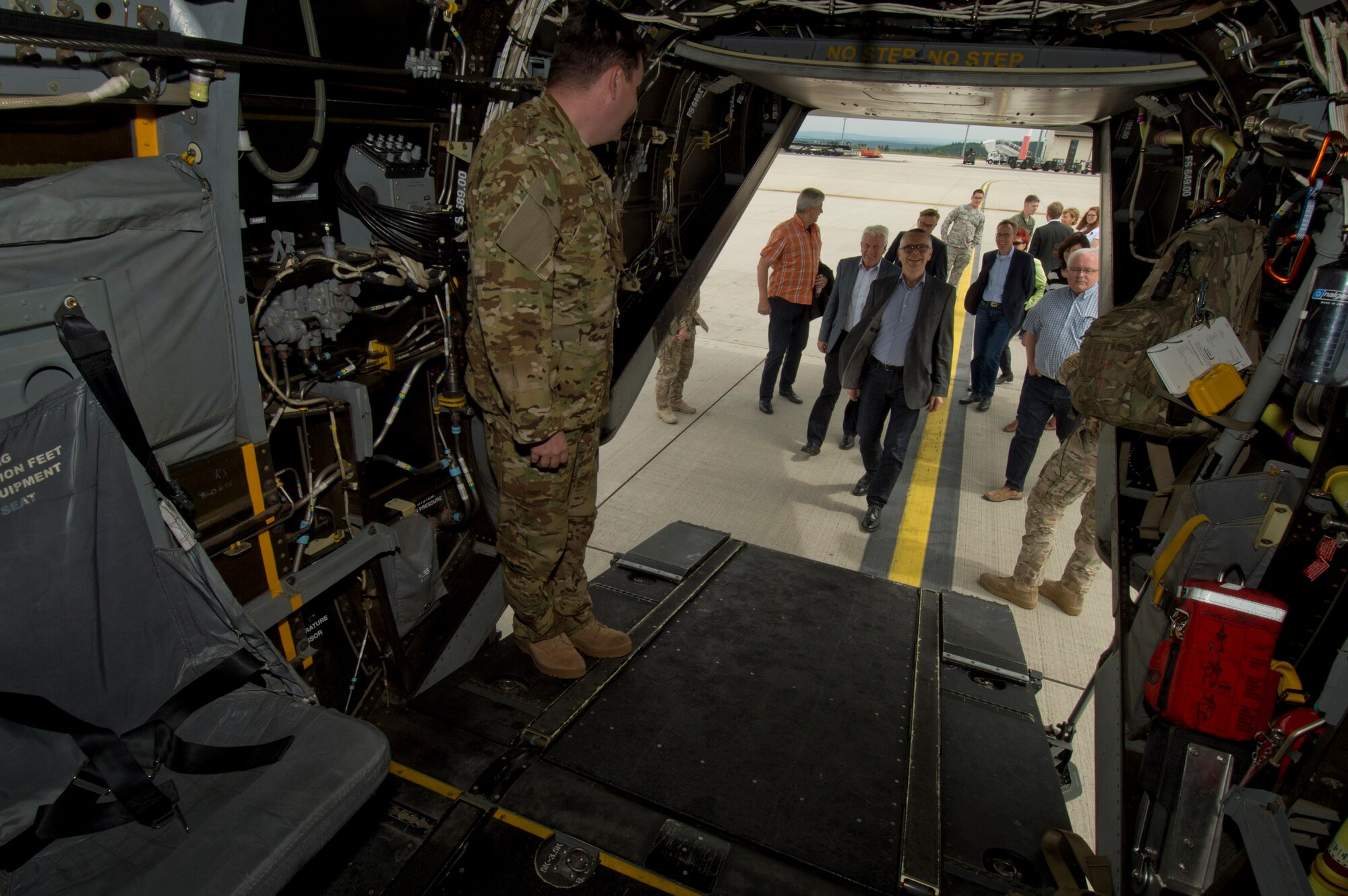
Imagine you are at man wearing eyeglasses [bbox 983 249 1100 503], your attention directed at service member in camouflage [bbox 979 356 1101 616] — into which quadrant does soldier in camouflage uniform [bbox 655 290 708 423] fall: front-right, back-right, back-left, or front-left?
back-right

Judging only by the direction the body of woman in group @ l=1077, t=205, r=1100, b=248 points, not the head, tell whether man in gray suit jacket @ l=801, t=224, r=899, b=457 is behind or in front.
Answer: in front

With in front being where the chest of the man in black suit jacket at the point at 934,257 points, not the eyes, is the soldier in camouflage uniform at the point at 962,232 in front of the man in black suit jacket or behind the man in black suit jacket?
behind

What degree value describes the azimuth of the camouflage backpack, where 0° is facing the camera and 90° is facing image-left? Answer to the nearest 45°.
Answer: approximately 45°

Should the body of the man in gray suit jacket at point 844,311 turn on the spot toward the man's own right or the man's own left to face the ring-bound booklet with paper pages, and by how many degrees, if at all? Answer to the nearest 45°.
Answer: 0° — they already face it

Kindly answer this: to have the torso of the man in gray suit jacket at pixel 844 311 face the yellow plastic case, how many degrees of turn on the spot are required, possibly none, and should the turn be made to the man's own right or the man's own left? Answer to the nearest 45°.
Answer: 0° — they already face it

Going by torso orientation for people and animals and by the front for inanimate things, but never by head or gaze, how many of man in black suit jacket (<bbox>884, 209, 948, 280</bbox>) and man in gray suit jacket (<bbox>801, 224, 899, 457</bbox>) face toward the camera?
2

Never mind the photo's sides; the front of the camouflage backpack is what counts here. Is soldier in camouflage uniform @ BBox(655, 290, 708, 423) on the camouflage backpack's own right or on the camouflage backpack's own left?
on the camouflage backpack's own right

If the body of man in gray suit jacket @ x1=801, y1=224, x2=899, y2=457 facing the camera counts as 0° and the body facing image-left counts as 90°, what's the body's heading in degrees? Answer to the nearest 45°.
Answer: approximately 0°

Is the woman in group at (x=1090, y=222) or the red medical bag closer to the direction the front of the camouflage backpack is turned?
the red medical bag

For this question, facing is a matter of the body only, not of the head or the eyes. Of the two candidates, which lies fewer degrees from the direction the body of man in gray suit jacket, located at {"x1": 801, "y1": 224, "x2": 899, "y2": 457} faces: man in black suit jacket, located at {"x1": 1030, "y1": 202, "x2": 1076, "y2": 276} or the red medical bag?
the red medical bag

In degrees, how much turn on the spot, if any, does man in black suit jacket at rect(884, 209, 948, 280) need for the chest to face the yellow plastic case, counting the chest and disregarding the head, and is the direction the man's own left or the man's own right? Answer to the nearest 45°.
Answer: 0° — they already face it

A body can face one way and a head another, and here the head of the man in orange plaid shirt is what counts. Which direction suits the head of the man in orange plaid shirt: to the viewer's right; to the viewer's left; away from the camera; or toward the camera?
to the viewer's right
